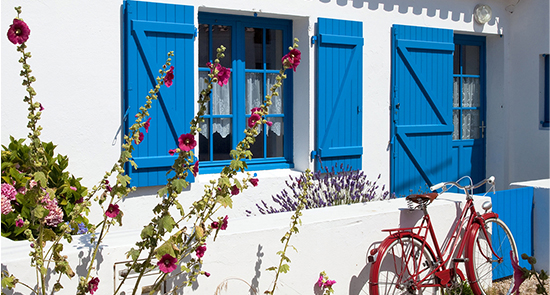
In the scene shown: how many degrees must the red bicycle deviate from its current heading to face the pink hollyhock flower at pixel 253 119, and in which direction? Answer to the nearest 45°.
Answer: approximately 180°

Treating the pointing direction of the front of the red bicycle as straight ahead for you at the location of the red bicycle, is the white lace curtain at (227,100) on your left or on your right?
on your left

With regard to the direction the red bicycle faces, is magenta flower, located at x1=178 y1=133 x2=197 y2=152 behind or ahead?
behind

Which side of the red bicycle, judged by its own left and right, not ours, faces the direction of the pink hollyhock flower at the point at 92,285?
back

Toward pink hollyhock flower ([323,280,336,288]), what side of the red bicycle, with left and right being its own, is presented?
back

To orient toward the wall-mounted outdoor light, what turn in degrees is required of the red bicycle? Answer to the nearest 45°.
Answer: approximately 45° to its left

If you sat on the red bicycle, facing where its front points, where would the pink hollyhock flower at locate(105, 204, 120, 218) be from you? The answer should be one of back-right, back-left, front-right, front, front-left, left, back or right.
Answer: back

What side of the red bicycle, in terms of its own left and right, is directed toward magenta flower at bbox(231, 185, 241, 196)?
back

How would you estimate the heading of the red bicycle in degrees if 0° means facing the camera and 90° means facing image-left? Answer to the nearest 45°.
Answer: approximately 225°

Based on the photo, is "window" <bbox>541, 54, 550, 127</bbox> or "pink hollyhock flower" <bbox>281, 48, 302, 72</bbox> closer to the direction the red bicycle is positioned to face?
the window

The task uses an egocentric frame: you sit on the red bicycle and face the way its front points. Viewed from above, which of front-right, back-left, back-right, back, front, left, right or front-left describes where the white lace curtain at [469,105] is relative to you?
front-left

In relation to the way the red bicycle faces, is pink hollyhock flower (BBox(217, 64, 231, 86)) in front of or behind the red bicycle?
behind

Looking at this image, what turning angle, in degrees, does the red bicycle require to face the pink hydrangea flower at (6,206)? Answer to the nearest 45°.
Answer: approximately 180°
